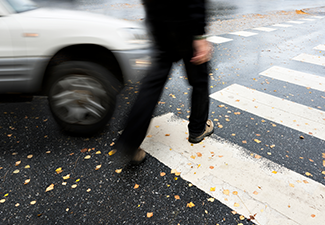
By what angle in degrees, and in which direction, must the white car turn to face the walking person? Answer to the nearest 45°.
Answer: approximately 45° to its right

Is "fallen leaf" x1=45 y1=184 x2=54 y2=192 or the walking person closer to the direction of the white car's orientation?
the walking person

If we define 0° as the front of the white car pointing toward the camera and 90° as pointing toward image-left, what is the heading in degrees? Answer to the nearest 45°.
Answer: approximately 270°

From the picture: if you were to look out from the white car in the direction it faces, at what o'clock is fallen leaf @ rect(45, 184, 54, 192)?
The fallen leaf is roughly at 4 o'clock from the white car.
